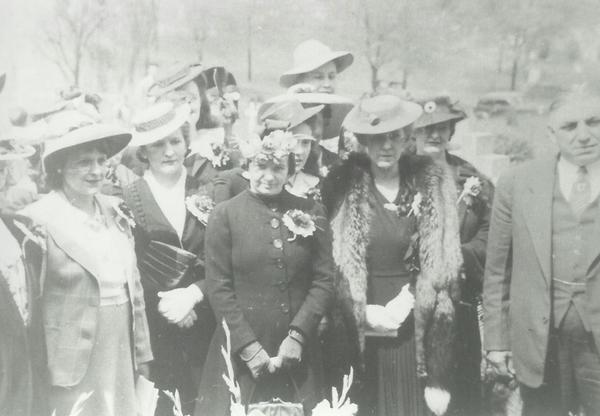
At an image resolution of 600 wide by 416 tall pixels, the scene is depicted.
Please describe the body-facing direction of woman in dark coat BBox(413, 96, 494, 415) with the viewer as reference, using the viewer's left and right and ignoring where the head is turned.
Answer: facing the viewer

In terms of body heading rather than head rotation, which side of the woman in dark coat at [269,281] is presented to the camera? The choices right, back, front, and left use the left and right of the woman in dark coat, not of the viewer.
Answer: front

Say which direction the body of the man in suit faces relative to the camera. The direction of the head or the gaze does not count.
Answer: toward the camera

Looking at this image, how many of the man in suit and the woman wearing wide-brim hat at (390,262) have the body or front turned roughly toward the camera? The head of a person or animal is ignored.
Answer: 2

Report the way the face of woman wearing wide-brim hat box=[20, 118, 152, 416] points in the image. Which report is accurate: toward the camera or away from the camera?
toward the camera

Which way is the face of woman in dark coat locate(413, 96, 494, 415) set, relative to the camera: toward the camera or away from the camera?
toward the camera

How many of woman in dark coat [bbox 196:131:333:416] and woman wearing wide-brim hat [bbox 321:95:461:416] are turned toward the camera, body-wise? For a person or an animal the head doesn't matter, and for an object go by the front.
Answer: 2

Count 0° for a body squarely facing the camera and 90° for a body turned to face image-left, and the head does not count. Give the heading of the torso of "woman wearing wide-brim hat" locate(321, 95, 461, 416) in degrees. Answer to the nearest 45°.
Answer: approximately 0°

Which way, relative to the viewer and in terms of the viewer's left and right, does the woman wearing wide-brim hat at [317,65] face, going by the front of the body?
facing the viewer and to the right of the viewer

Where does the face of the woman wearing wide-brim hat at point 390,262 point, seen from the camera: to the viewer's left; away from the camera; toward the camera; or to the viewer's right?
toward the camera

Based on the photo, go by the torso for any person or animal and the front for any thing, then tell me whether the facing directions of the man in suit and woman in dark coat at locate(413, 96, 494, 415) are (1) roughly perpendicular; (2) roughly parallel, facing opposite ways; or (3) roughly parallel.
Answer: roughly parallel

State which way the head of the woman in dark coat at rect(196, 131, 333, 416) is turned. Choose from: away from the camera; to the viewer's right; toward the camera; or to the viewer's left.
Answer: toward the camera

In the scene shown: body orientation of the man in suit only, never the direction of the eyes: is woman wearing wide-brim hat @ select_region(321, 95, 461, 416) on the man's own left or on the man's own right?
on the man's own right
